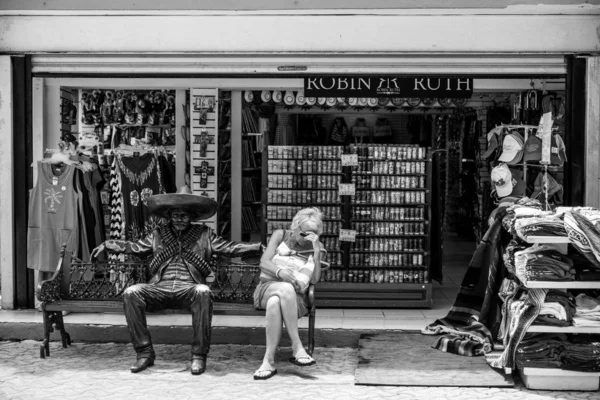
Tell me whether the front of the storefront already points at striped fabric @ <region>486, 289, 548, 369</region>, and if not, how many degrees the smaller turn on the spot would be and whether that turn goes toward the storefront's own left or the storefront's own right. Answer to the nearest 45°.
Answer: approximately 45° to the storefront's own left

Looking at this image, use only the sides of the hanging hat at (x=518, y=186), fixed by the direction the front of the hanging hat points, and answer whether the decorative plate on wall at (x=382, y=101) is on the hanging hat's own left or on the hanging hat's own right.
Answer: on the hanging hat's own right

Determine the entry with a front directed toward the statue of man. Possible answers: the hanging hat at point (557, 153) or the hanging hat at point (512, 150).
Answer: the hanging hat at point (512, 150)

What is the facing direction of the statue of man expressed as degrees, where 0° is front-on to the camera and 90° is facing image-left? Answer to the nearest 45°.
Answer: approximately 0°

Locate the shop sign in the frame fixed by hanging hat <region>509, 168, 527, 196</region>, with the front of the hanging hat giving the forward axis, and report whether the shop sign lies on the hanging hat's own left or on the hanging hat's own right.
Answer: on the hanging hat's own right
